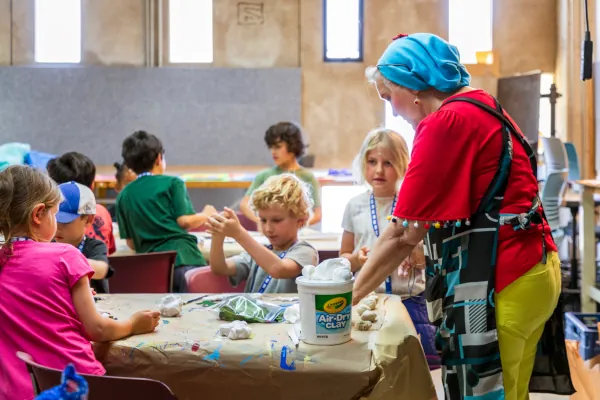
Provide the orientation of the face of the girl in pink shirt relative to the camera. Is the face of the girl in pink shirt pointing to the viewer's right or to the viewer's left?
to the viewer's right

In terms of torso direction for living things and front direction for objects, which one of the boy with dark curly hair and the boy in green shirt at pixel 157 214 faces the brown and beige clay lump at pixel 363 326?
the boy with dark curly hair

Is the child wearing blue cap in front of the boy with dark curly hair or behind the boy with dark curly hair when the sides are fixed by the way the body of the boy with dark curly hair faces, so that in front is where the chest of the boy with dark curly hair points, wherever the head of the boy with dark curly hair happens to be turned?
in front

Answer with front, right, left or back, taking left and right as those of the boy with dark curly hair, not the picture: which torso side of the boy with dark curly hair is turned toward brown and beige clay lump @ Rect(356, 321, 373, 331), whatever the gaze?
front

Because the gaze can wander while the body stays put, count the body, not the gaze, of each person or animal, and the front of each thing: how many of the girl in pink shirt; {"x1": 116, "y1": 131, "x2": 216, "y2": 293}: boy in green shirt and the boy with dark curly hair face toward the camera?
1

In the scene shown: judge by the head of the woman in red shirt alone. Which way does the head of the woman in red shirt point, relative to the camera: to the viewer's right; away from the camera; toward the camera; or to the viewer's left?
to the viewer's left

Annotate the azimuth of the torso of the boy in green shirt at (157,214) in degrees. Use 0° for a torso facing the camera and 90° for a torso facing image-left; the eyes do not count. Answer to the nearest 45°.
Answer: approximately 225°

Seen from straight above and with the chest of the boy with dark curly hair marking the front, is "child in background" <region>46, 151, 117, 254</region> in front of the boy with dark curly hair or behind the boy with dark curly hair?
in front

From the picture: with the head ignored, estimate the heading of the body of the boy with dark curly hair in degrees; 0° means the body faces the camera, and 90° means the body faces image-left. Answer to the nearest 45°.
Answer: approximately 0°

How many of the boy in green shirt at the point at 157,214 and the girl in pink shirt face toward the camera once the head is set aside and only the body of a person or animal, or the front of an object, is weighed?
0

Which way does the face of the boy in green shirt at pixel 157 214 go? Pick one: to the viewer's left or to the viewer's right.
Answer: to the viewer's right

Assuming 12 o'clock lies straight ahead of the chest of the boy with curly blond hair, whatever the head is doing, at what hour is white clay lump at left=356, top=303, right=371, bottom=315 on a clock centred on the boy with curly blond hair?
The white clay lump is roughly at 10 o'clock from the boy with curly blond hair.

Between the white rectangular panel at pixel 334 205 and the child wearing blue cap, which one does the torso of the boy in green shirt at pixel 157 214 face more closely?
the white rectangular panel

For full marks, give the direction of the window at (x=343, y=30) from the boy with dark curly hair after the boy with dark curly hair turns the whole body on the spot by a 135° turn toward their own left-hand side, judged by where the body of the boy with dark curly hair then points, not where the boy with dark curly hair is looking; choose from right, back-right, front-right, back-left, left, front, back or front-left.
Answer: front-left
